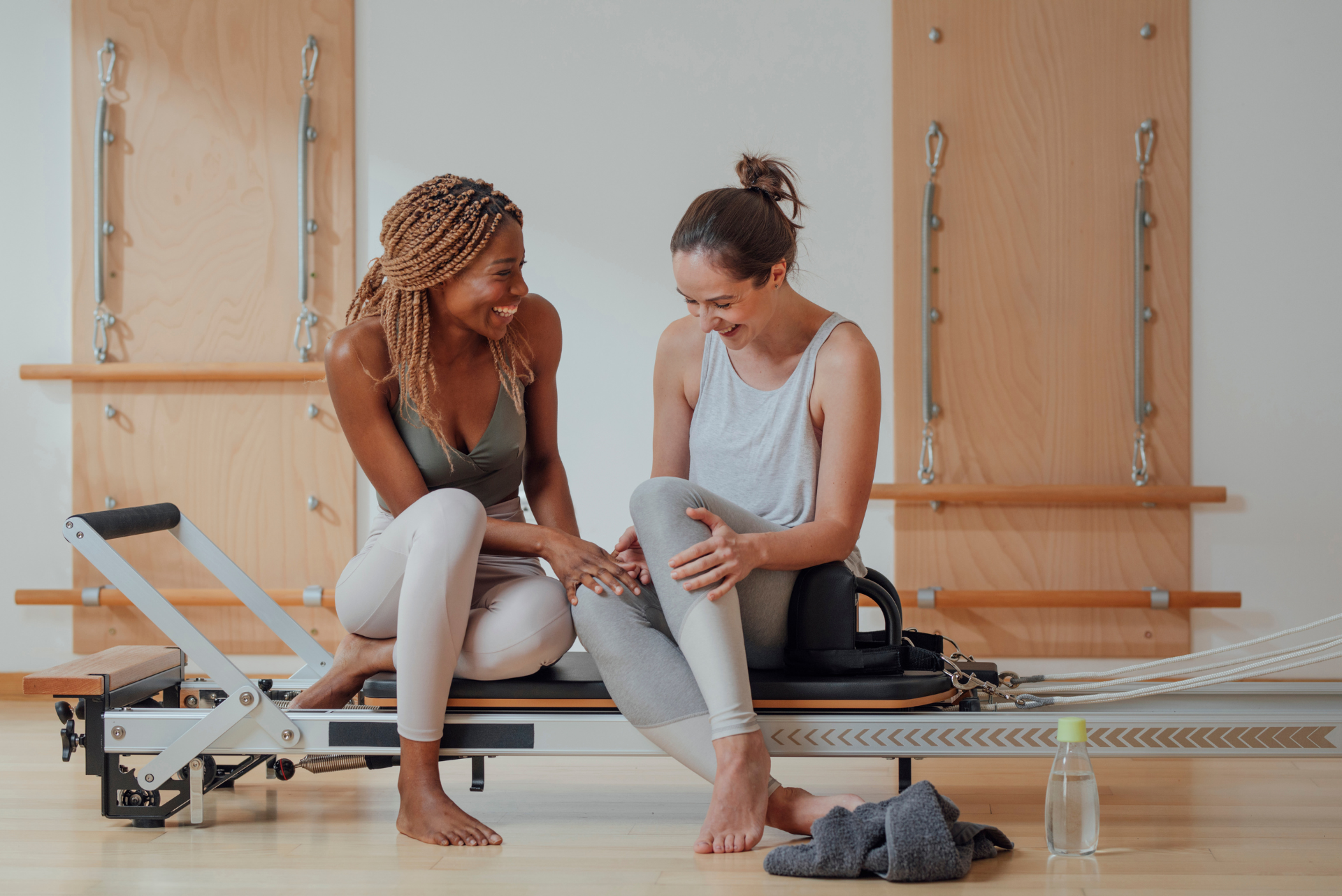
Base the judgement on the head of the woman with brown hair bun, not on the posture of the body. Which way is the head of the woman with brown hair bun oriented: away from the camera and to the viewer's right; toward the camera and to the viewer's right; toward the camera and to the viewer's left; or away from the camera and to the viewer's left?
toward the camera and to the viewer's left

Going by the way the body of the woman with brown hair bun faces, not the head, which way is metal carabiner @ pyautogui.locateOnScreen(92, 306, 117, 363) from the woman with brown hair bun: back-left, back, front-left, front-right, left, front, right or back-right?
right

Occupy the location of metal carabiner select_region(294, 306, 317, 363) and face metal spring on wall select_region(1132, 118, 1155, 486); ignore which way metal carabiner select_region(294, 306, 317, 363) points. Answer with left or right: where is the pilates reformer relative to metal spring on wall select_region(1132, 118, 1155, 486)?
right

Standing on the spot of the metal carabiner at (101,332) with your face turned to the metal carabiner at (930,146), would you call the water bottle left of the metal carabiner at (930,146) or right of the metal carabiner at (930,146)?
right

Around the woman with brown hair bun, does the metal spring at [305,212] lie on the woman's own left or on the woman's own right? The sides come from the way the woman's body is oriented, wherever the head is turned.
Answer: on the woman's own right

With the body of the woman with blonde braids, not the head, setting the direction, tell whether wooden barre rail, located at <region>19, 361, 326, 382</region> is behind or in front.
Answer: behind

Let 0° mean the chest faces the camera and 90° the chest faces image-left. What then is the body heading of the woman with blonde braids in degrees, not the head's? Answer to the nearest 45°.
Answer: approximately 315°

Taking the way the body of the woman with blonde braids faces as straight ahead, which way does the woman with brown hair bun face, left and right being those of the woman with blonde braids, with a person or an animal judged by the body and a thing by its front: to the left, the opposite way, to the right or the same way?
to the right

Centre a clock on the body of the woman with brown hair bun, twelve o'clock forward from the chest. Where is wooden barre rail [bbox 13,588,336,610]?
The wooden barre rail is roughly at 3 o'clock from the woman with brown hair bun.

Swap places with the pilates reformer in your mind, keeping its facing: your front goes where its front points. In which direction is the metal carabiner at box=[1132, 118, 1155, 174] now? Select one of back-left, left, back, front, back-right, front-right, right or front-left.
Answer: back-right

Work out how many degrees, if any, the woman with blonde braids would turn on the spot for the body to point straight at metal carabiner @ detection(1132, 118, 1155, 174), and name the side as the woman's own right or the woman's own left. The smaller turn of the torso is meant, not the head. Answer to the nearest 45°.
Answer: approximately 90° to the woman's own left

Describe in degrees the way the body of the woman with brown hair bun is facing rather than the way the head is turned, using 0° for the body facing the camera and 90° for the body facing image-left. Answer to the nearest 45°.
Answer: approximately 45°

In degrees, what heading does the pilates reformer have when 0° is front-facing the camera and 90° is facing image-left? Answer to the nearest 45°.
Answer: approximately 90°

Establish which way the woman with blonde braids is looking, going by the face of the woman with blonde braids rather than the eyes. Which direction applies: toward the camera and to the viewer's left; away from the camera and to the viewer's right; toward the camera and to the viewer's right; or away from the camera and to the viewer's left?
toward the camera and to the viewer's right
